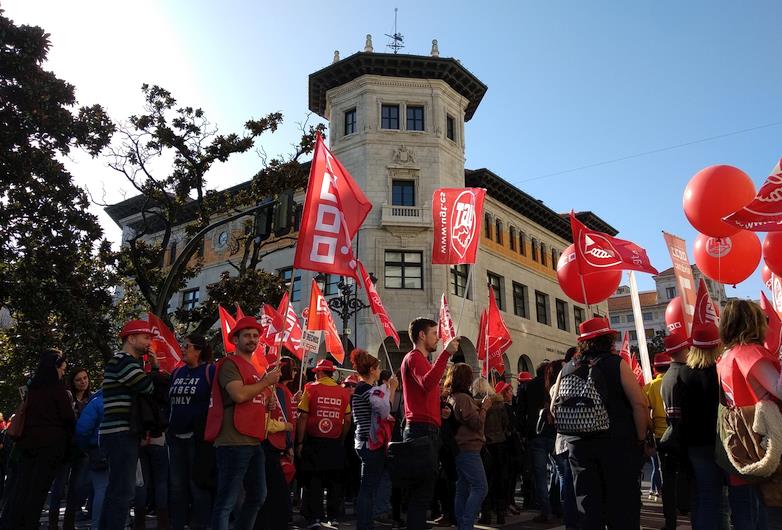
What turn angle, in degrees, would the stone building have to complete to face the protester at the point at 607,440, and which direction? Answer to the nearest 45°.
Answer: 0° — it already faces them

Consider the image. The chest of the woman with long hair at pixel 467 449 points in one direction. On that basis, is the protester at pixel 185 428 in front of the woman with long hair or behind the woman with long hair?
behind

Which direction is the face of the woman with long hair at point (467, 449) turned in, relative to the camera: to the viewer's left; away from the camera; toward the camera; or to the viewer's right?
away from the camera

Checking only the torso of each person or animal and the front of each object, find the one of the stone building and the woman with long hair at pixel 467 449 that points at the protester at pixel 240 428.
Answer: the stone building

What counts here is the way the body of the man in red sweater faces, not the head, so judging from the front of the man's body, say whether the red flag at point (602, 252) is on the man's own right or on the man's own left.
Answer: on the man's own left

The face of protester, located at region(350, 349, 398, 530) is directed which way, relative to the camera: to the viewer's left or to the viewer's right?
to the viewer's right

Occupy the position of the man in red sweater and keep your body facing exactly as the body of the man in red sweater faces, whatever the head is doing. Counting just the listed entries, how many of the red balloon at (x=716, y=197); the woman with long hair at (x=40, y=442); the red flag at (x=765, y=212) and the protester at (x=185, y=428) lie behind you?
2

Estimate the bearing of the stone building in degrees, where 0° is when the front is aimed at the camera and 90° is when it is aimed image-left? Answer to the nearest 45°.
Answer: approximately 0°

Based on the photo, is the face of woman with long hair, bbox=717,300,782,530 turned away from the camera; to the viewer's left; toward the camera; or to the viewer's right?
away from the camera
